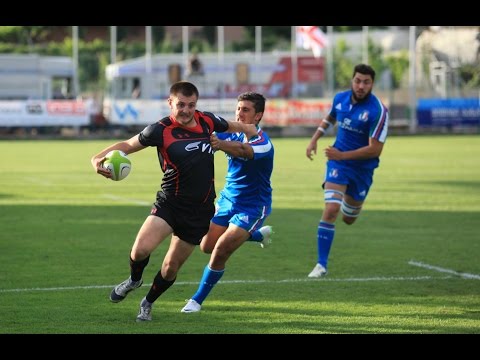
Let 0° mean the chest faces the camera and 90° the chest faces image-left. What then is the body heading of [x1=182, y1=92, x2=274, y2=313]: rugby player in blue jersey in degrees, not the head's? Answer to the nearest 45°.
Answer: approximately 45°

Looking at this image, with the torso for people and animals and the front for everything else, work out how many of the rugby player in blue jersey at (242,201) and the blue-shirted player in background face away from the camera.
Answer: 0

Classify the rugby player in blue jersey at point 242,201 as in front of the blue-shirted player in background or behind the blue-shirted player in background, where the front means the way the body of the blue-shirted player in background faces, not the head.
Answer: in front

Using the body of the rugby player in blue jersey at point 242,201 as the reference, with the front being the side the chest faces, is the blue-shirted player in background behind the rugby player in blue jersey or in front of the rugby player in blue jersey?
behind

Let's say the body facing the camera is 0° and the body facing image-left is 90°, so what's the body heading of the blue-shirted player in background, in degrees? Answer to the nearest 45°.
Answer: approximately 45°
